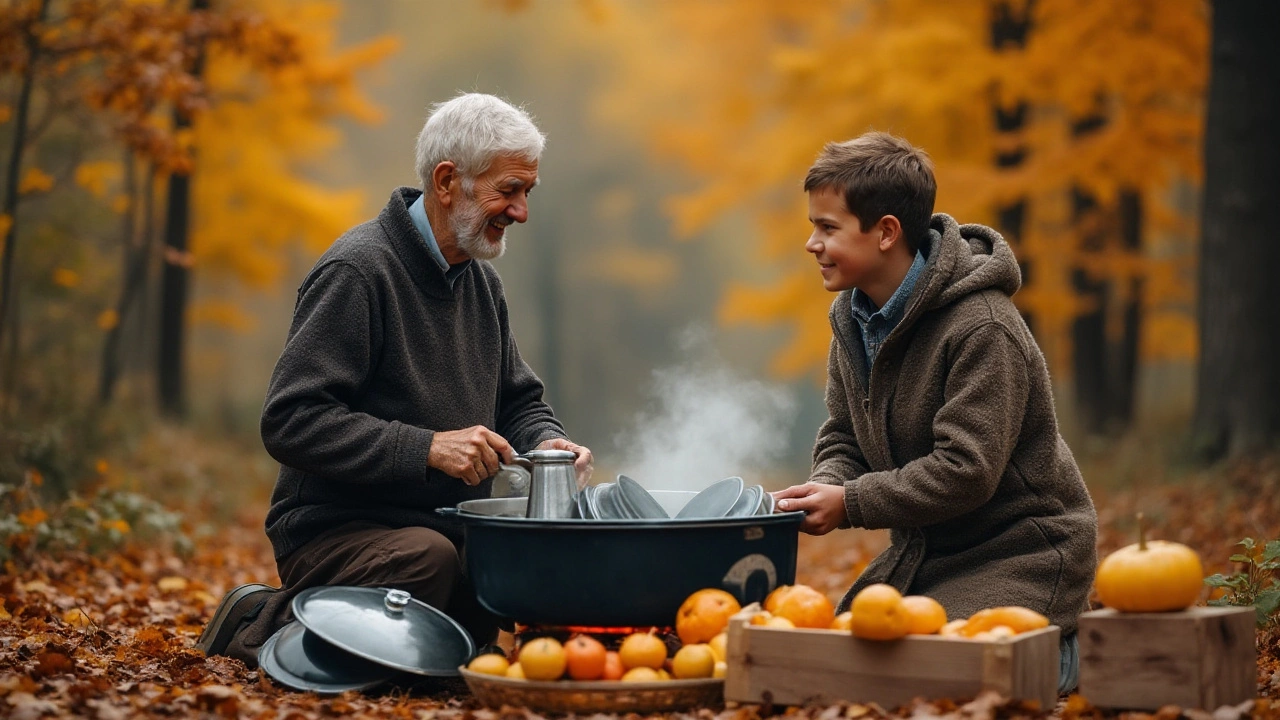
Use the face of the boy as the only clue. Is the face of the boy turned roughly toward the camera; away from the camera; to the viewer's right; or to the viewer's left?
to the viewer's left

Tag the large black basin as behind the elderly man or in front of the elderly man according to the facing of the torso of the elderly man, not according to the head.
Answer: in front

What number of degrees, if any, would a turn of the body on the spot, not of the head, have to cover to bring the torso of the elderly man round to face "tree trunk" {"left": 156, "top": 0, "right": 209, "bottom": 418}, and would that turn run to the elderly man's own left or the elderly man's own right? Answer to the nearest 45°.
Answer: approximately 135° to the elderly man's own left

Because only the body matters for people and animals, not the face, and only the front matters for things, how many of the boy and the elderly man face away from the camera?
0

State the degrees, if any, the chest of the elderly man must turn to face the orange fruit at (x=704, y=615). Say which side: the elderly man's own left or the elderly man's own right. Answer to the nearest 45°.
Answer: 0° — they already face it

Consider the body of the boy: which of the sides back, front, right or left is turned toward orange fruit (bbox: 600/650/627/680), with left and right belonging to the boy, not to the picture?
front

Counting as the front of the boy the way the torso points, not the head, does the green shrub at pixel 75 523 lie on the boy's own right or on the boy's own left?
on the boy's own right

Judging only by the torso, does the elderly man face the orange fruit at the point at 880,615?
yes

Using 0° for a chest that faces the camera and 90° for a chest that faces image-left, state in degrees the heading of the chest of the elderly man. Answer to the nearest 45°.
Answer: approximately 315°

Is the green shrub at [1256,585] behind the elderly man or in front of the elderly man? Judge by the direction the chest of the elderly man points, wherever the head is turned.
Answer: in front
